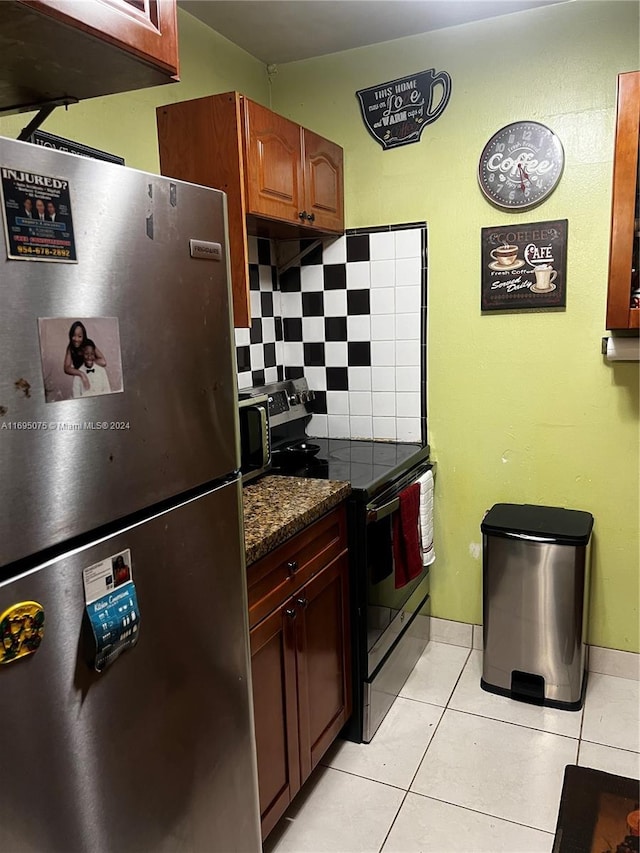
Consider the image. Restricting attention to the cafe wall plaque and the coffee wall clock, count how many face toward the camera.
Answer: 2

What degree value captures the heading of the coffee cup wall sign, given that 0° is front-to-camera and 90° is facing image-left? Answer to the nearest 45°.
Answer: approximately 0°

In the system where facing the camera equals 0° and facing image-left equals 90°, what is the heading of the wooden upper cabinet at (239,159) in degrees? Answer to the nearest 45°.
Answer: approximately 315°

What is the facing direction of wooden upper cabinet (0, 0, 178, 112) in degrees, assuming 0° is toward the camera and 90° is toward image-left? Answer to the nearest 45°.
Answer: approximately 315°

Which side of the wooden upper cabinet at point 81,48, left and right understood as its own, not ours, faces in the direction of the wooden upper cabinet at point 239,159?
left
